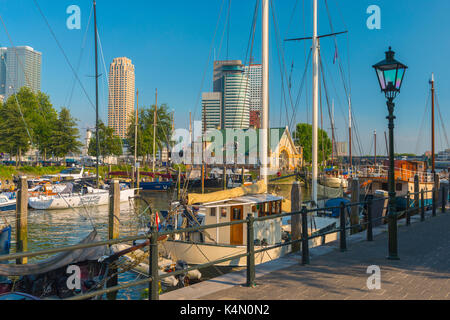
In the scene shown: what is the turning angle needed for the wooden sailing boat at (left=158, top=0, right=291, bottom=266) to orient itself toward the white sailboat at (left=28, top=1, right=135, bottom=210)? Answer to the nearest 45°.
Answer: approximately 90° to its left

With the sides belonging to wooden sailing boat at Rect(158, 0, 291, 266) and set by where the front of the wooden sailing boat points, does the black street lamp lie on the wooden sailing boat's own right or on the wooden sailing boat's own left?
on the wooden sailing boat's own right

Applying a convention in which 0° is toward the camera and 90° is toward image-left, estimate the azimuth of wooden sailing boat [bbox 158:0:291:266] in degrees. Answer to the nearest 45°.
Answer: approximately 225°

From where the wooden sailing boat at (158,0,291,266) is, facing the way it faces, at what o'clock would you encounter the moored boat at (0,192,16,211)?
The moored boat is roughly at 9 o'clock from the wooden sailing boat.

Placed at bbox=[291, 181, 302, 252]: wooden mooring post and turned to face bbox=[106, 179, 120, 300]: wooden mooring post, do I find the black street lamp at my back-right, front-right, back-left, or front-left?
back-left
